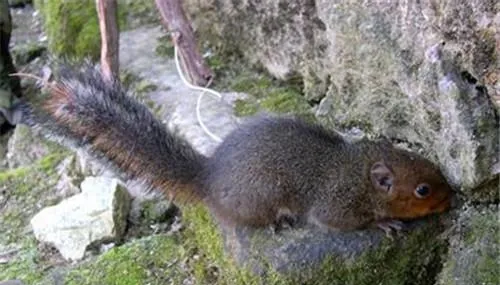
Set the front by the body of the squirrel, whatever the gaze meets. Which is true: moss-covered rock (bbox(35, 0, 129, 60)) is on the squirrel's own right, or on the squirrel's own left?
on the squirrel's own left

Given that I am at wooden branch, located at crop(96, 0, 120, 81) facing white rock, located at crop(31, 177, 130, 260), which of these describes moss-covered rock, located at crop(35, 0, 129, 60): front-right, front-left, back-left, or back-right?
back-right

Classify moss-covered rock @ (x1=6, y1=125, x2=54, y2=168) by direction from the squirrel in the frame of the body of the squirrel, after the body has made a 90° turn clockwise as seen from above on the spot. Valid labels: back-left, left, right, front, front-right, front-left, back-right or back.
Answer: back-right

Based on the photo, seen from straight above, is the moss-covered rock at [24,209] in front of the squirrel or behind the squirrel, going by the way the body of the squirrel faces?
behind

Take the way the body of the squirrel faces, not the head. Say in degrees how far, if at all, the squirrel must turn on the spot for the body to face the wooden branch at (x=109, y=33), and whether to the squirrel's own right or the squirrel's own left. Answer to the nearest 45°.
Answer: approximately 135° to the squirrel's own left

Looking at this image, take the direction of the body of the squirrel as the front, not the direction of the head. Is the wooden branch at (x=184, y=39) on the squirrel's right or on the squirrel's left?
on the squirrel's left

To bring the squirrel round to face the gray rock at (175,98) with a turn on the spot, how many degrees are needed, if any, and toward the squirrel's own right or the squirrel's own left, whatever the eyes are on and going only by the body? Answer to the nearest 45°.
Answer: approximately 90° to the squirrel's own left

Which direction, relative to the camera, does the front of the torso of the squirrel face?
to the viewer's right
